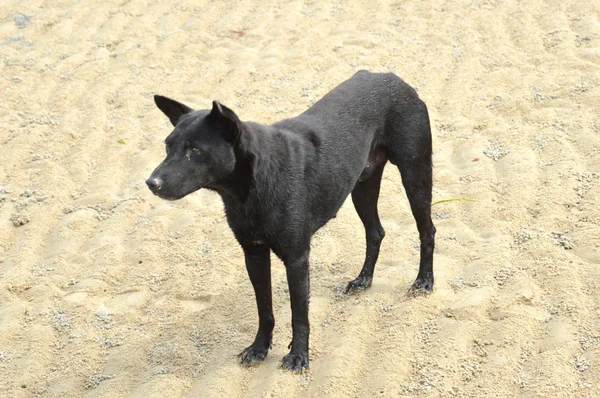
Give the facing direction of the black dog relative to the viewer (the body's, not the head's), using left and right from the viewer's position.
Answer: facing the viewer and to the left of the viewer
